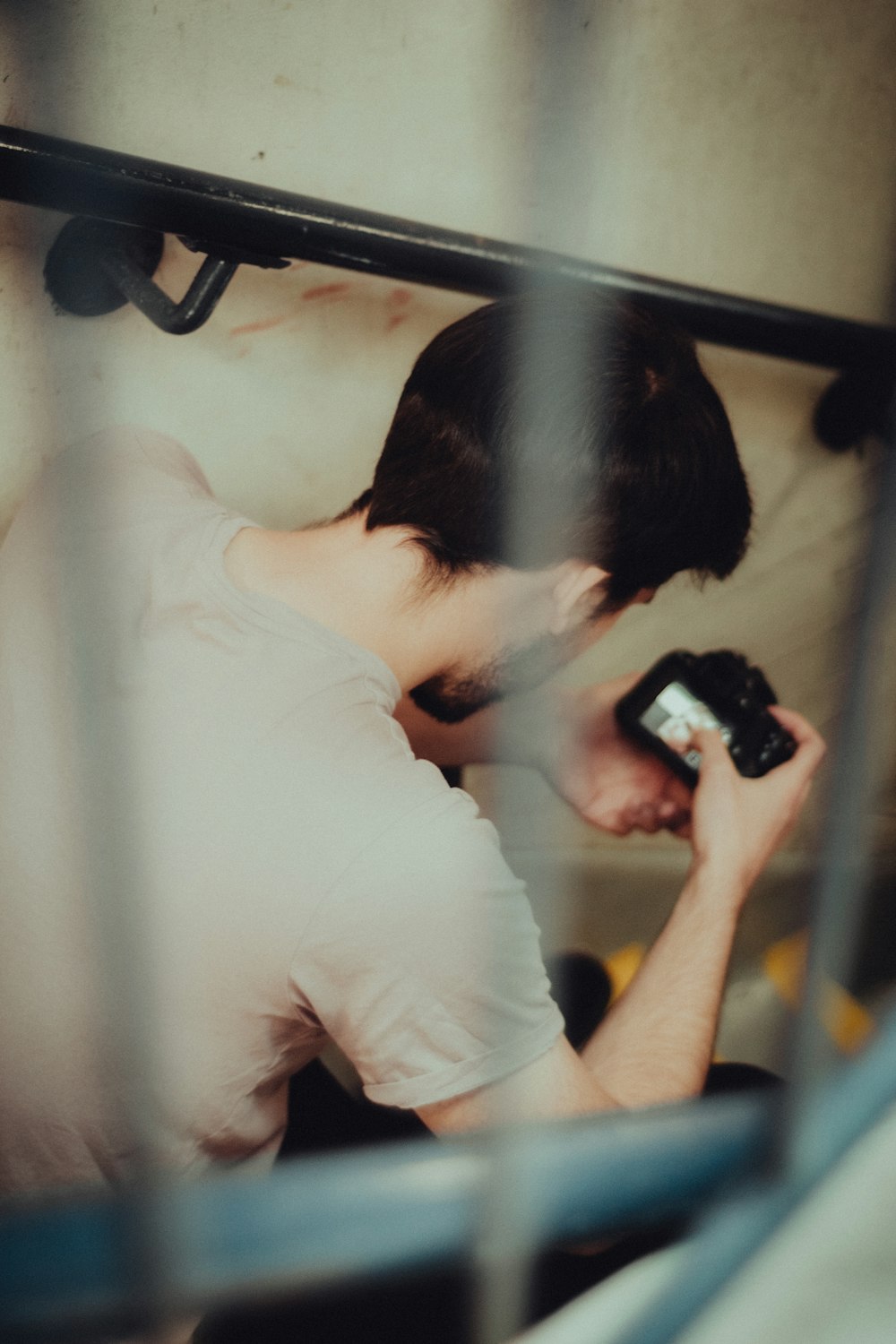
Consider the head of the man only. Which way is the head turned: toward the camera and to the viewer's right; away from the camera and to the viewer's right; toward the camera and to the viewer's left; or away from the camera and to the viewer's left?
away from the camera and to the viewer's right

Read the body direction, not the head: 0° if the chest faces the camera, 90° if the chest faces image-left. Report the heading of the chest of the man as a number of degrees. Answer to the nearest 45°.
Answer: approximately 225°
